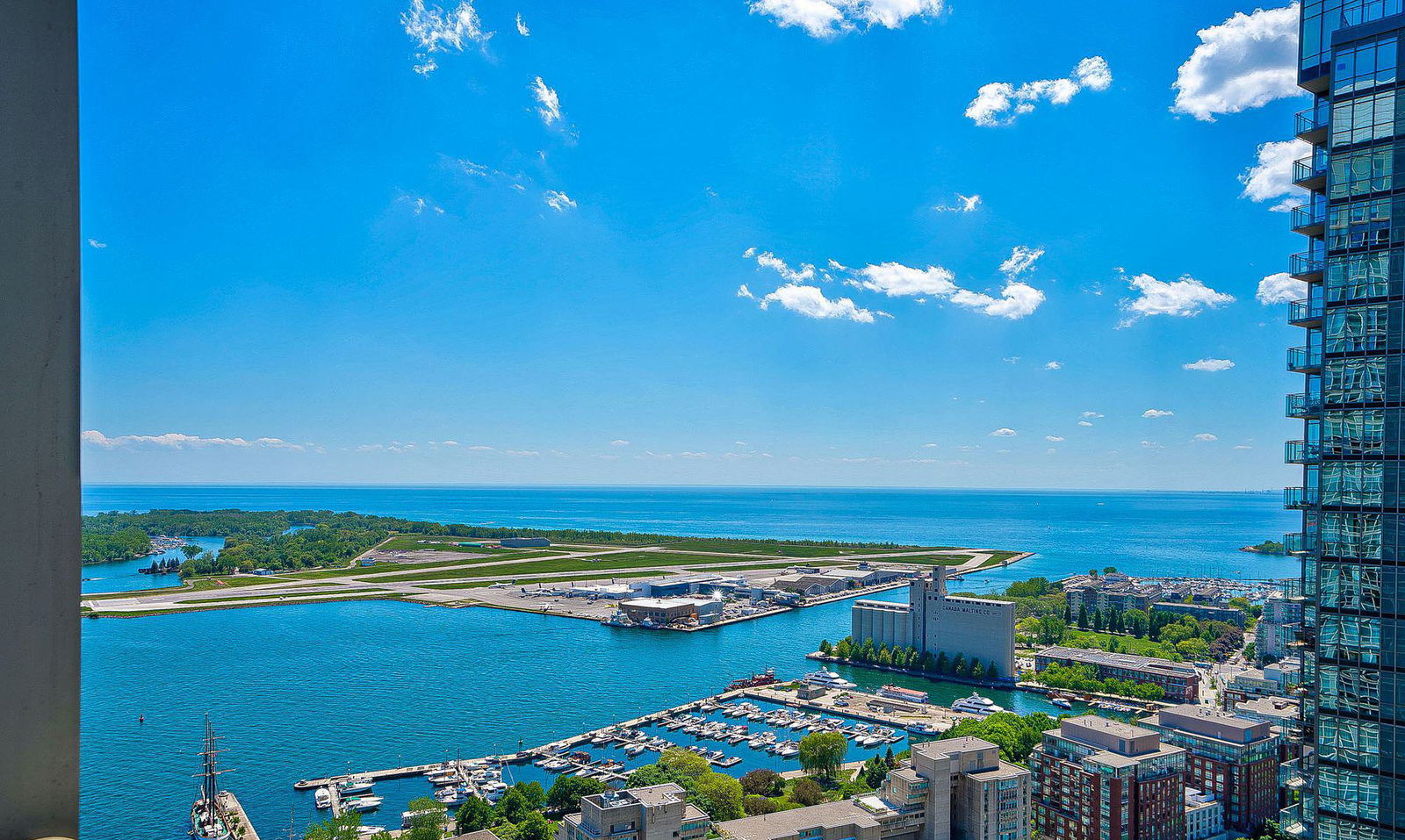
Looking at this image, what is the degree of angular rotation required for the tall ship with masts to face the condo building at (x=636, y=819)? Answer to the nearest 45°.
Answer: approximately 135° to its right
